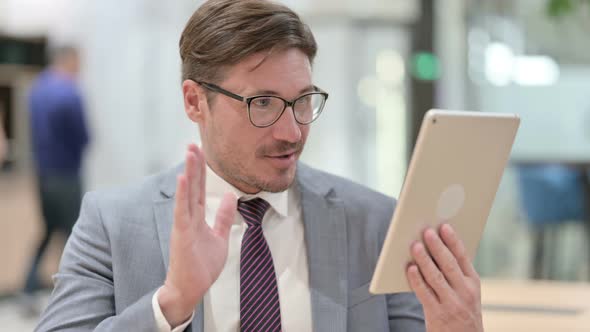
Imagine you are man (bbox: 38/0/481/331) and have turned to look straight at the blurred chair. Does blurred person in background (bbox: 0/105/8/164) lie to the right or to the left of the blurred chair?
left
